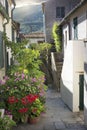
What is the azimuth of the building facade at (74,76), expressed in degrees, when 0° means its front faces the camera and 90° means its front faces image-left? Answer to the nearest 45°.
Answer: approximately 45°

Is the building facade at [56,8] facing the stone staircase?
yes

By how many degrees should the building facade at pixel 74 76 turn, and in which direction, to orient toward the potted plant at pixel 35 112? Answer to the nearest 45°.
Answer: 0° — it already faces it

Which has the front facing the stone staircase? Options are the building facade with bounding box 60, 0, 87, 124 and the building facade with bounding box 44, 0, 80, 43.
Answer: the building facade with bounding box 44, 0, 80, 43

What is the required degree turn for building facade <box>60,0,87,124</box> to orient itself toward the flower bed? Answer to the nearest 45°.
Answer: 0° — it already faces it

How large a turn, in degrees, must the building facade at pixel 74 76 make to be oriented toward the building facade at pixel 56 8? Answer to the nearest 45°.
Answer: approximately 135° to its right

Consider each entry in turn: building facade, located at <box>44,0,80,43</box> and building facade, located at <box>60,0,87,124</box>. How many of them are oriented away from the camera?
0

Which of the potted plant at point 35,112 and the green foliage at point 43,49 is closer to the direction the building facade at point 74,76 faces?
the potted plant

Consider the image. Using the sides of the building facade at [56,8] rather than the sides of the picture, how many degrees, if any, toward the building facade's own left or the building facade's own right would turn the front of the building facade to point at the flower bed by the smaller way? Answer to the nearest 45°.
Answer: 0° — it already faces it

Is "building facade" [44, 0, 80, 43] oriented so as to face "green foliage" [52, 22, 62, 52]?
yes

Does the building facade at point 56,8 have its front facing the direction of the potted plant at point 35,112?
yes

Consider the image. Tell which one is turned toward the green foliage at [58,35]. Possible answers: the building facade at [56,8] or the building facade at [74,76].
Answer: the building facade at [56,8]

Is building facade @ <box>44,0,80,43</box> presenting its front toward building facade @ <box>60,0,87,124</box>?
yes
